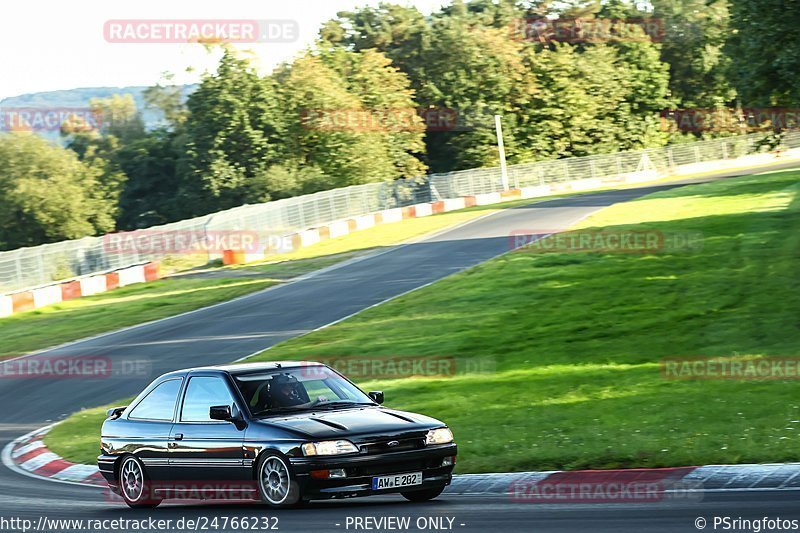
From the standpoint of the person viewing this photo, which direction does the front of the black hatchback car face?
facing the viewer and to the right of the viewer

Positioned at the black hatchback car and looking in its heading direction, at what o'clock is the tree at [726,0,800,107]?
The tree is roughly at 9 o'clock from the black hatchback car.

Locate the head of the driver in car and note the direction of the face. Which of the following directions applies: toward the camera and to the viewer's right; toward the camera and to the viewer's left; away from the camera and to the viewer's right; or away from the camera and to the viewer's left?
toward the camera and to the viewer's right
